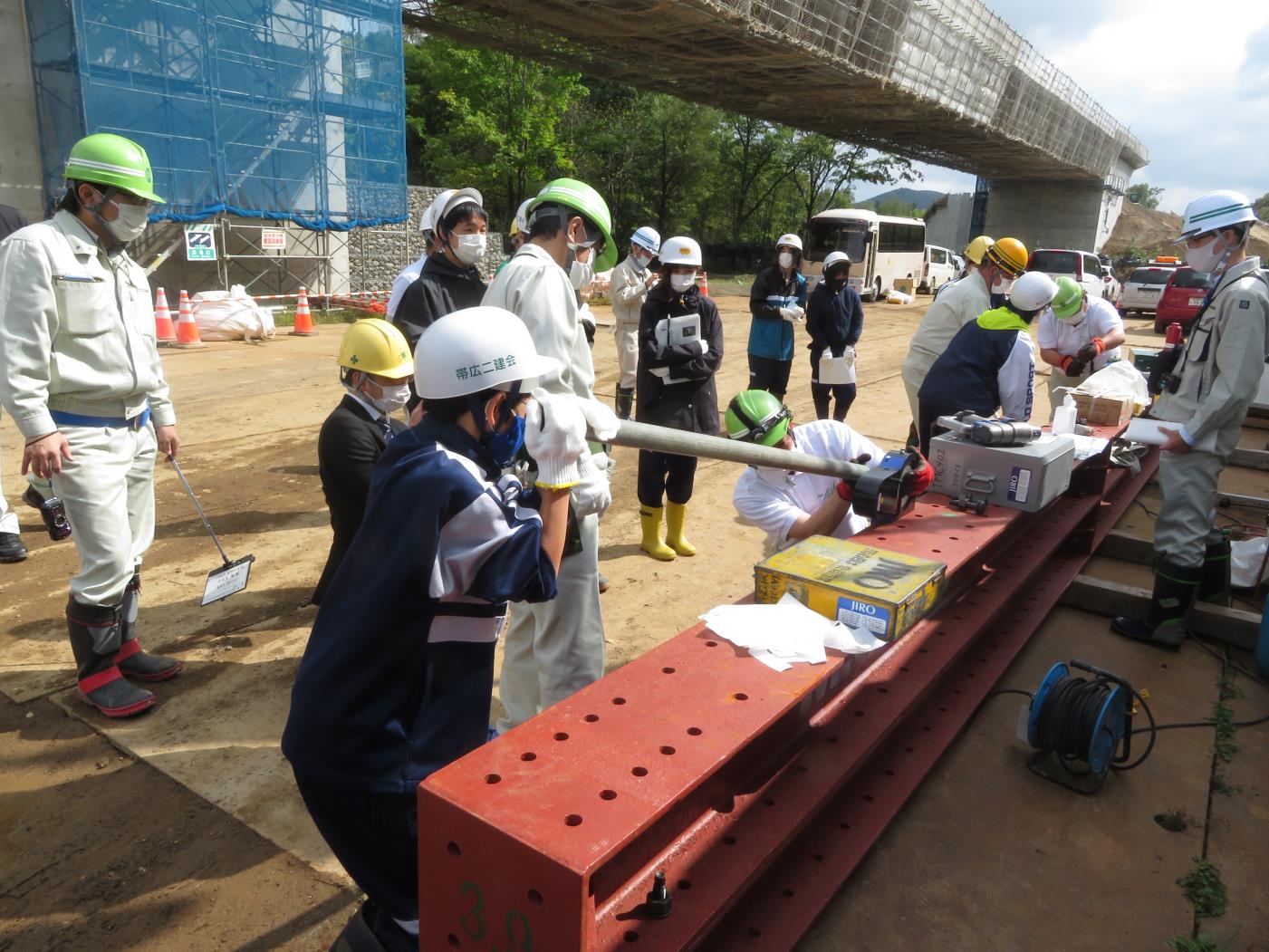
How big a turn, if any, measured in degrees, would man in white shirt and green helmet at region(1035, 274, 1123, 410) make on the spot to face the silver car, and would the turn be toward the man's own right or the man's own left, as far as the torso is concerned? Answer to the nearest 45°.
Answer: approximately 180°

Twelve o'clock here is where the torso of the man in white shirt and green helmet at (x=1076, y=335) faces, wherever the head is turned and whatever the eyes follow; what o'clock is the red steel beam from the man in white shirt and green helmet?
The red steel beam is roughly at 12 o'clock from the man in white shirt and green helmet.

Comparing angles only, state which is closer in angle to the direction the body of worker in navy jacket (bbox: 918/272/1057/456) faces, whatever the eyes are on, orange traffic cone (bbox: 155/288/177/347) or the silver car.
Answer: the silver car

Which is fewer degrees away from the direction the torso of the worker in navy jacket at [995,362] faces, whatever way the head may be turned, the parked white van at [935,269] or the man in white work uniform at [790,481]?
the parked white van

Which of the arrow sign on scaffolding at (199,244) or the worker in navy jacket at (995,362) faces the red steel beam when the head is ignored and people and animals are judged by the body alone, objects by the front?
the arrow sign on scaffolding

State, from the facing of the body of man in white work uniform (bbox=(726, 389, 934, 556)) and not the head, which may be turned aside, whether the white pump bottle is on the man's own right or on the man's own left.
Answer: on the man's own left

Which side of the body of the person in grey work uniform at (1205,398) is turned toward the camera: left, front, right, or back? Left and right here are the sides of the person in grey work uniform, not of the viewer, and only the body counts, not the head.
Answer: left

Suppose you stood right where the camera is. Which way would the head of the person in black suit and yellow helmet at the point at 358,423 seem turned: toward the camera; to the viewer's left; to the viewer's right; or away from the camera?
to the viewer's right

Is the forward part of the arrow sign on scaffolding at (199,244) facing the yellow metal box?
yes

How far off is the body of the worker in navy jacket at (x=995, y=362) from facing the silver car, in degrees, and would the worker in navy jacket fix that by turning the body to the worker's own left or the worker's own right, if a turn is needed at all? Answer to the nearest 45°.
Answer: approximately 45° to the worker's own left

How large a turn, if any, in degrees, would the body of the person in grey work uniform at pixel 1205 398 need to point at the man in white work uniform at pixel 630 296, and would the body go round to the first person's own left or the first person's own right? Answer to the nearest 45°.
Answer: approximately 45° to the first person's own right

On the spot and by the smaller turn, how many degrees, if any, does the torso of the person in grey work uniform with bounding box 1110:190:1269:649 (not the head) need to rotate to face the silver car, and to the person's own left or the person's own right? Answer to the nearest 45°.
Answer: approximately 90° to the person's own right
